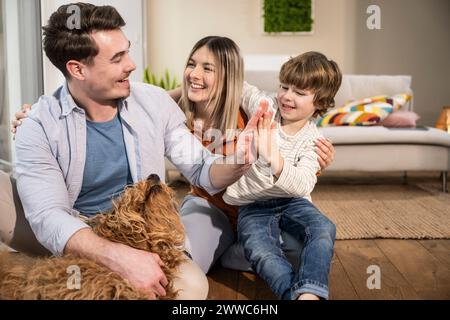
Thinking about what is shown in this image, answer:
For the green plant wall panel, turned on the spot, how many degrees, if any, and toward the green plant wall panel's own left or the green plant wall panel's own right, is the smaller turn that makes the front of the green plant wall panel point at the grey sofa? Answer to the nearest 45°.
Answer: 0° — it already faces it

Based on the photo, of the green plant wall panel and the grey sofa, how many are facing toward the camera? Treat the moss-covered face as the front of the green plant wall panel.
2

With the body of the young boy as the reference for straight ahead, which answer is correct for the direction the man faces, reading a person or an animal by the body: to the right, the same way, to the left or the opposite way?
to the left

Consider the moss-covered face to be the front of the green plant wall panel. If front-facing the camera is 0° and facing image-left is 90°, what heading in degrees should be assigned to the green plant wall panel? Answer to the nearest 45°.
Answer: approximately 0°

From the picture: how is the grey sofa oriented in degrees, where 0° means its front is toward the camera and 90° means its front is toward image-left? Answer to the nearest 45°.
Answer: approximately 0°

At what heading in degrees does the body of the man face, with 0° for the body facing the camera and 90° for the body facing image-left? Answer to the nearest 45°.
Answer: approximately 315°

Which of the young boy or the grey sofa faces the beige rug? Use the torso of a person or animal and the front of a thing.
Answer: the grey sofa

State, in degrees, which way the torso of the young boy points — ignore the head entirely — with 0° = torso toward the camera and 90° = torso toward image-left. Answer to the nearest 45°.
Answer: approximately 45°

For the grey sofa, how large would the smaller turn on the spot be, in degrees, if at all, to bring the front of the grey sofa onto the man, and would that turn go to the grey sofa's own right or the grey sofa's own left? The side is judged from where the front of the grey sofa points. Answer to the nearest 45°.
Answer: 0° — it already faces them
